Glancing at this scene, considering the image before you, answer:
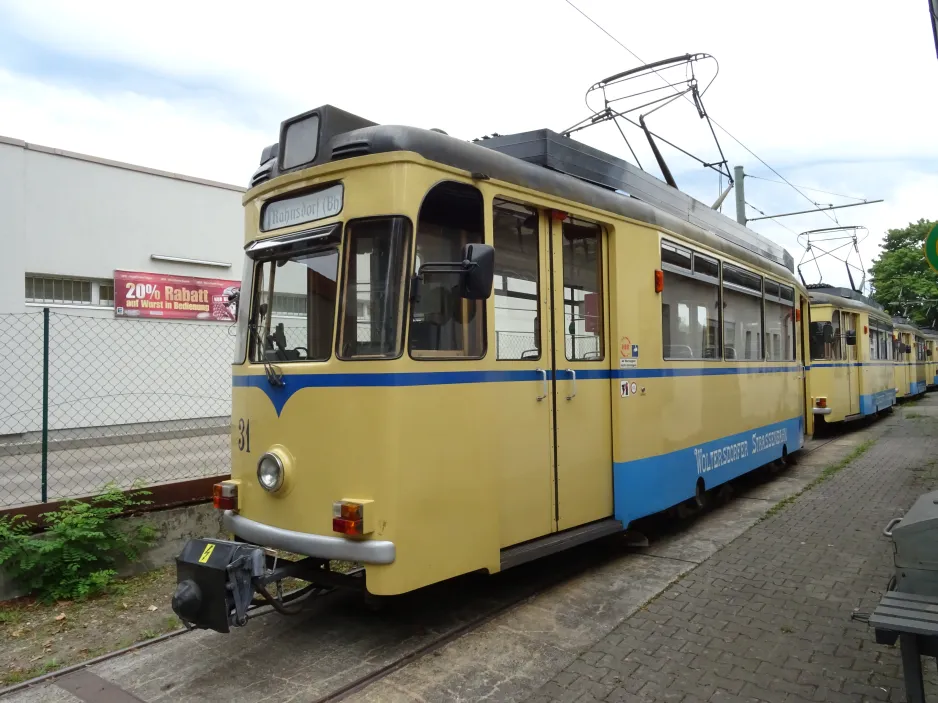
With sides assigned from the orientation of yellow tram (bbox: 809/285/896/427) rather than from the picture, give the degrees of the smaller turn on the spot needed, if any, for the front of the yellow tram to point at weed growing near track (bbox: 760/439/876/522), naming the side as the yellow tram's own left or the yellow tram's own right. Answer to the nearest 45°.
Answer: approximately 45° to the yellow tram's own left

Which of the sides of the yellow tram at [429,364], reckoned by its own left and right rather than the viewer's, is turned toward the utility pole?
back

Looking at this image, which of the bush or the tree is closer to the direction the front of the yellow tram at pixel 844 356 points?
the bush

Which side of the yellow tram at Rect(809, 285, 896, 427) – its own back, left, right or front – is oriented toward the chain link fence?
front

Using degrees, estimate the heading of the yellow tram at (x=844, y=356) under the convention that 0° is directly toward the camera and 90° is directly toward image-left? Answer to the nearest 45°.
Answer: approximately 45°

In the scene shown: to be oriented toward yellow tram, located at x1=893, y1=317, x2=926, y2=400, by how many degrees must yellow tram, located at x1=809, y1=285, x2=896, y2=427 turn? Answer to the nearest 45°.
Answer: approximately 135° to its right

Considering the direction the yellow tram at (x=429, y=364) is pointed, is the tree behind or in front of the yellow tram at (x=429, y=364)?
behind

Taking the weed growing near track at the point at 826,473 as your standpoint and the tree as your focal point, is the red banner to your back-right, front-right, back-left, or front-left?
back-left

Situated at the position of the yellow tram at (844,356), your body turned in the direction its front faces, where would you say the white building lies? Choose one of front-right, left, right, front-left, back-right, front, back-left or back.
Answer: front

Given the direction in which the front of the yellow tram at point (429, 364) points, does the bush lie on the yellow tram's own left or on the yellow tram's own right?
on the yellow tram's own right

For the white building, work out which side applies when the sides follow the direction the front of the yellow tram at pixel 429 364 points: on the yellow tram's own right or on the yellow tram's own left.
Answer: on the yellow tram's own right

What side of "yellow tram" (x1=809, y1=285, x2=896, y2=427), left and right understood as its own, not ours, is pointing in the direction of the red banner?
front

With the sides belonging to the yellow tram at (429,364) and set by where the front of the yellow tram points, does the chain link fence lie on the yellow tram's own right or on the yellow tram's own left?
on the yellow tram's own right
